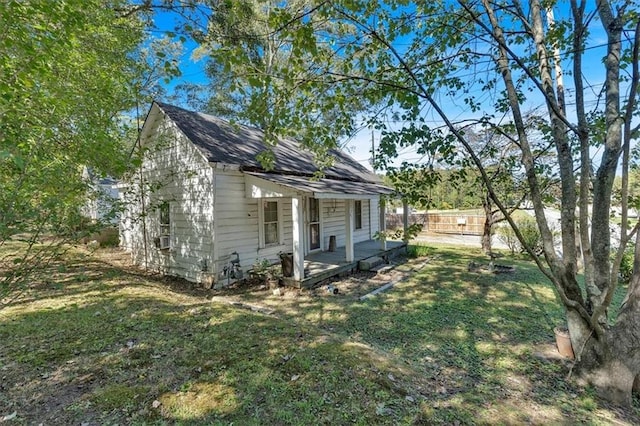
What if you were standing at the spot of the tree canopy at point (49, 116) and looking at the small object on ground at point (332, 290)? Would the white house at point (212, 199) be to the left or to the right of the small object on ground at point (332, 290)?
left

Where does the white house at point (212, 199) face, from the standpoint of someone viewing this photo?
facing the viewer and to the right of the viewer

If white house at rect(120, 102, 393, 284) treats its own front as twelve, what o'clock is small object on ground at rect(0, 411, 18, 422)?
The small object on ground is roughly at 2 o'clock from the white house.

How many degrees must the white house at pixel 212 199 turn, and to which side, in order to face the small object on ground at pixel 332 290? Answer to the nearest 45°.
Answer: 0° — it already faces it
